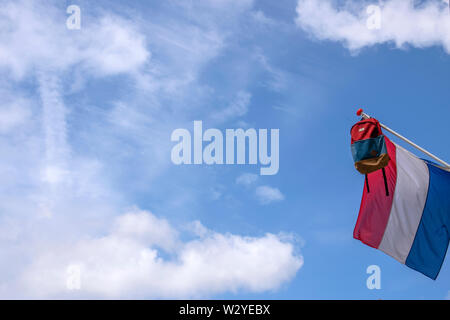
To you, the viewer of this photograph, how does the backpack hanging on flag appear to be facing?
facing the viewer
